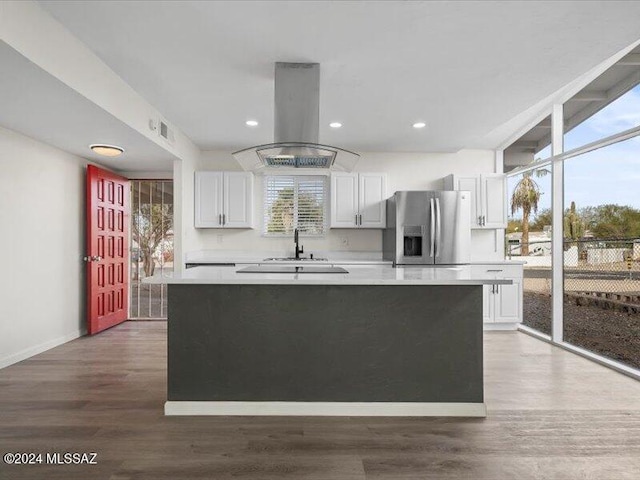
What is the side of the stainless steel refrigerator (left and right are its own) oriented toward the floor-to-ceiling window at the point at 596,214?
left

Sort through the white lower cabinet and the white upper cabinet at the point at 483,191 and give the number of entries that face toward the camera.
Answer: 2

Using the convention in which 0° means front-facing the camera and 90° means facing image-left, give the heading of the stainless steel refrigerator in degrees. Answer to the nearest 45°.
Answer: approximately 0°

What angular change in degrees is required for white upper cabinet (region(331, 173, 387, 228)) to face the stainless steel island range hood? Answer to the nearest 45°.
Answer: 0° — it already faces it

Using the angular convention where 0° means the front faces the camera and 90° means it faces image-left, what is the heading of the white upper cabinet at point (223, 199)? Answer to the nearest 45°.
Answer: approximately 0°

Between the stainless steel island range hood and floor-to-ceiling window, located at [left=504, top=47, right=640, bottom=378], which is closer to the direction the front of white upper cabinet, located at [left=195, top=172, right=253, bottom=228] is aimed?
the stainless steel island range hood

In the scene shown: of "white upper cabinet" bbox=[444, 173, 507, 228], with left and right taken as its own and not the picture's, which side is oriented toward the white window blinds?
right
